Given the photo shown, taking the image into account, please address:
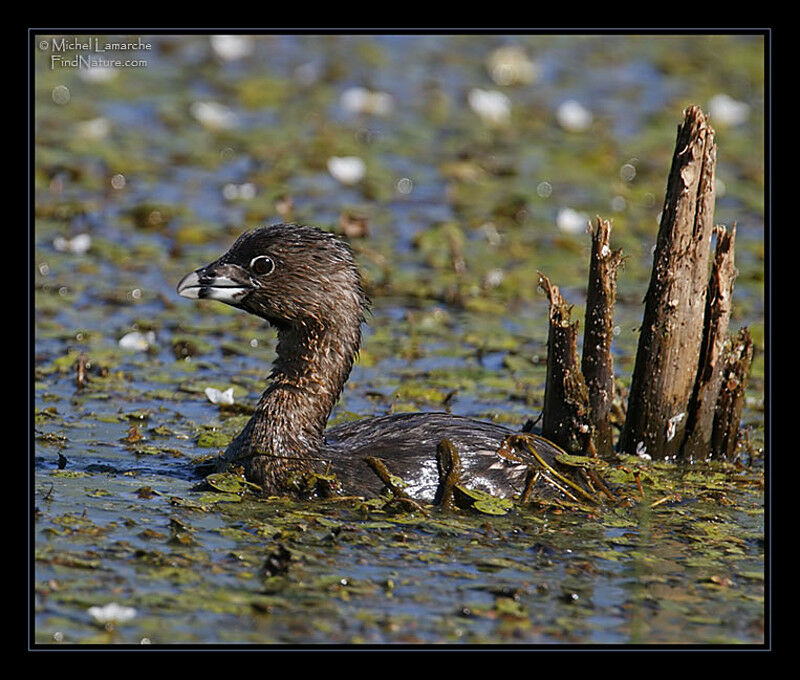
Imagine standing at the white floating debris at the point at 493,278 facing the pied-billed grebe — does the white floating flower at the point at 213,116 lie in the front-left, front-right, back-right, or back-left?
back-right

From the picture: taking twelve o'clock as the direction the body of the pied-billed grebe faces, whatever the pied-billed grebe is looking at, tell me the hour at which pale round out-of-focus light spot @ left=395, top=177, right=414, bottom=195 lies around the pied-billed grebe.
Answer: The pale round out-of-focus light spot is roughly at 3 o'clock from the pied-billed grebe.

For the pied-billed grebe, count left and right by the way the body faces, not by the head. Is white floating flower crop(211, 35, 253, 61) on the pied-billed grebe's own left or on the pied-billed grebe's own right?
on the pied-billed grebe's own right

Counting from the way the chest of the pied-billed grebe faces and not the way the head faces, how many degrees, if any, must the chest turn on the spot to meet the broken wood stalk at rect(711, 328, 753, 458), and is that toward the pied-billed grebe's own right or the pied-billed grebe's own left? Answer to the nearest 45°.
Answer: approximately 180°

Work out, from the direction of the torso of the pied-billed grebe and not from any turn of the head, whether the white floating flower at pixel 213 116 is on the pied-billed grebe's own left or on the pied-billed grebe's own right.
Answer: on the pied-billed grebe's own right

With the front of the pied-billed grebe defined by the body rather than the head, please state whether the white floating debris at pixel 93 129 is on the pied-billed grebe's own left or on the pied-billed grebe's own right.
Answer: on the pied-billed grebe's own right

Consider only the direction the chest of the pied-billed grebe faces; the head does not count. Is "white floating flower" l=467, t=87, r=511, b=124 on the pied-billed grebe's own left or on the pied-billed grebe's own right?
on the pied-billed grebe's own right

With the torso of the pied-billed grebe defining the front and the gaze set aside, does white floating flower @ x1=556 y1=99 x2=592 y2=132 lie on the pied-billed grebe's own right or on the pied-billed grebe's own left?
on the pied-billed grebe's own right

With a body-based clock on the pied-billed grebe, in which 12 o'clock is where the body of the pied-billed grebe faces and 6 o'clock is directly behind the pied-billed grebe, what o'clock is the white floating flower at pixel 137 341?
The white floating flower is roughly at 2 o'clock from the pied-billed grebe.

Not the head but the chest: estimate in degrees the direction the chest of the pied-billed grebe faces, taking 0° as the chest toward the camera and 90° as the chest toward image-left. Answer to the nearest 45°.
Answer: approximately 90°

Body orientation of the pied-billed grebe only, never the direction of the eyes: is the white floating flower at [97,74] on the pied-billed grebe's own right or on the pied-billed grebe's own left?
on the pied-billed grebe's own right
